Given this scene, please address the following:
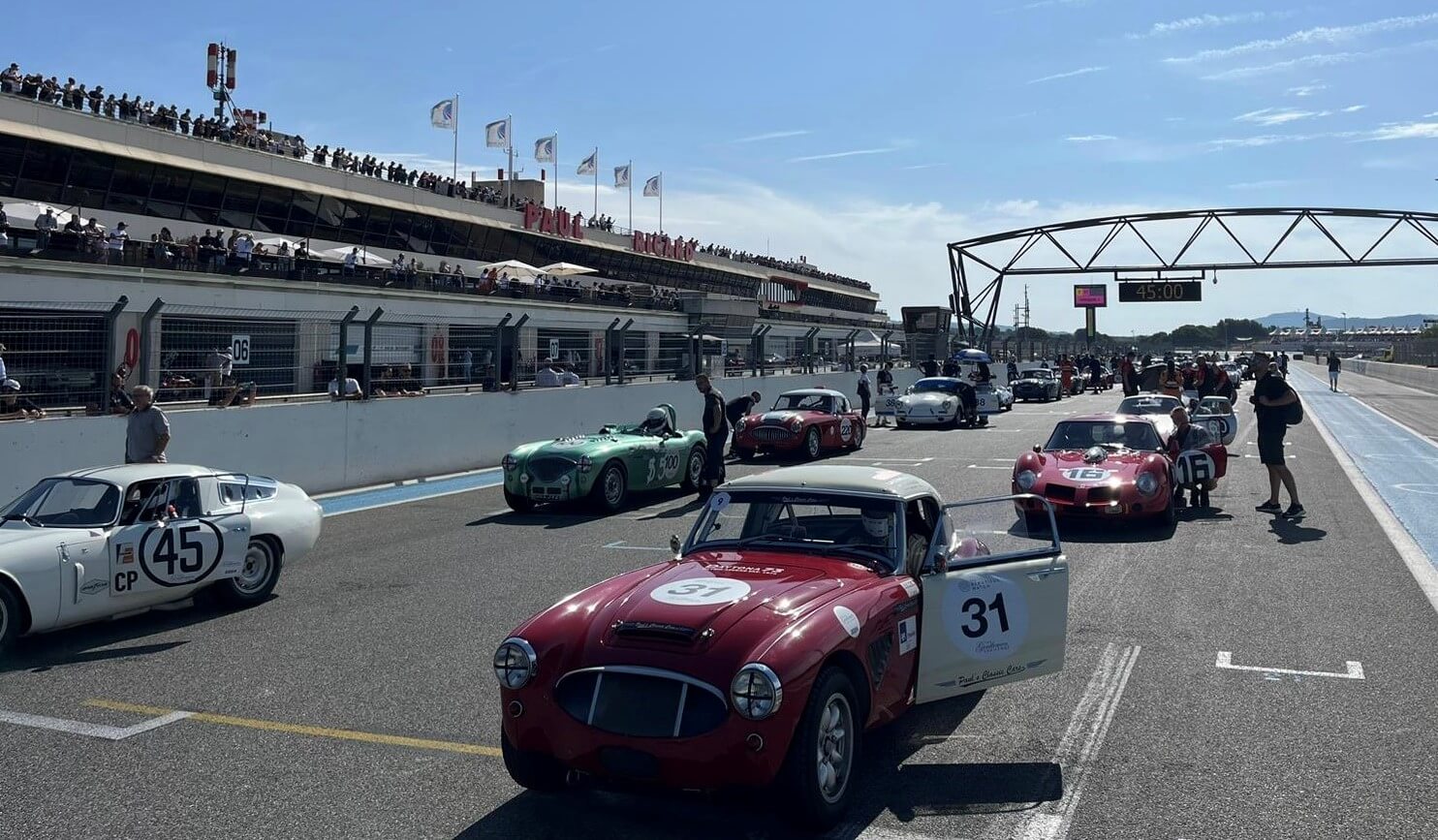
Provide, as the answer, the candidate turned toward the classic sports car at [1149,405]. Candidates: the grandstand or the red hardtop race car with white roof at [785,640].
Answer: the grandstand

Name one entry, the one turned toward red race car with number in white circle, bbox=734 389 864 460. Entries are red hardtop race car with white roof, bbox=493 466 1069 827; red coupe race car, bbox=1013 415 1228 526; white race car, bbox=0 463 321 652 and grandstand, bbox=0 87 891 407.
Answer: the grandstand

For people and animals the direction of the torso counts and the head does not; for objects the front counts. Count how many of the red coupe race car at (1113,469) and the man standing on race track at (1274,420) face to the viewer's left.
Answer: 1

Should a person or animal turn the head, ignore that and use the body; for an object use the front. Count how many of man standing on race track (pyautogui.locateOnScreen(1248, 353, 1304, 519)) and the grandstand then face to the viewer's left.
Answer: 1

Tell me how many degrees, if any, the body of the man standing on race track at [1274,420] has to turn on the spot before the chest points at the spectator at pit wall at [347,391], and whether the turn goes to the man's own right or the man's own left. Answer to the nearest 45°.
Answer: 0° — they already face them

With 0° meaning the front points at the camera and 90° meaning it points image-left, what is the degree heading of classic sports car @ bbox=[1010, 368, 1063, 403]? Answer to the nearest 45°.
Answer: approximately 45°

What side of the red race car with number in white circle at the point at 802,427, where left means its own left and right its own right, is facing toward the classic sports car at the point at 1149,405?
left

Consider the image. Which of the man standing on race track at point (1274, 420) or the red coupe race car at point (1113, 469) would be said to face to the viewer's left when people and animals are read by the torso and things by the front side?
the man standing on race track

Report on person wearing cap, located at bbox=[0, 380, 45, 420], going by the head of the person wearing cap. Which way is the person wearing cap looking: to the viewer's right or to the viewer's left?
to the viewer's right
